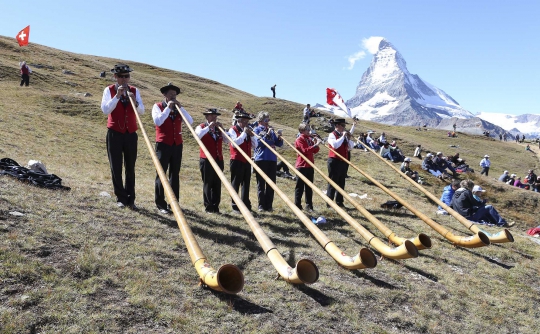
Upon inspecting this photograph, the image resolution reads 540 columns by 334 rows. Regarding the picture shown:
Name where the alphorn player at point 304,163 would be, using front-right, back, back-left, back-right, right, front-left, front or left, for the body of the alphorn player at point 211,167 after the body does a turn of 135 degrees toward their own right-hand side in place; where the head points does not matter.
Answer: back-right

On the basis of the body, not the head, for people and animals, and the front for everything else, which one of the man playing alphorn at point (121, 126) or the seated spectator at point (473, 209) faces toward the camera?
the man playing alphorn

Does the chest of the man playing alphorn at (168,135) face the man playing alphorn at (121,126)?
no

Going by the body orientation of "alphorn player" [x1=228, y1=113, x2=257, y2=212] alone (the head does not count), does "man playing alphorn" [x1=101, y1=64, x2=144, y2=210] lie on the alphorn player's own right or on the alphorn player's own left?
on the alphorn player's own right

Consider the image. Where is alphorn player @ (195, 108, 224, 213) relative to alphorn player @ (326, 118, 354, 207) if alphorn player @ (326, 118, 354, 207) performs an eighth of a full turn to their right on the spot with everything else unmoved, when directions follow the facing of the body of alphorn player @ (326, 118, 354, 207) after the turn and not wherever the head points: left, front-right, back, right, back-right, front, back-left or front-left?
front-right

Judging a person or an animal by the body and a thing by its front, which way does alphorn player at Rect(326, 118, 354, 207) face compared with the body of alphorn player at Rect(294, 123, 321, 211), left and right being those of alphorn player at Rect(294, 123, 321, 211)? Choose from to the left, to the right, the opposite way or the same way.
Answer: the same way

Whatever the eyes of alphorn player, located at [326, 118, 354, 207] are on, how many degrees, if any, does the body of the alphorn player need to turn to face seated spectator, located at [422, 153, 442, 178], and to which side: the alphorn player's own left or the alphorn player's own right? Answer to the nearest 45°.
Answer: approximately 135° to the alphorn player's own left

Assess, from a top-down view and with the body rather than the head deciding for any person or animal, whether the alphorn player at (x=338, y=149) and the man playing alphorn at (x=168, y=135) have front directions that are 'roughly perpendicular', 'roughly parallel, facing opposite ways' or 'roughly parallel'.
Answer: roughly parallel

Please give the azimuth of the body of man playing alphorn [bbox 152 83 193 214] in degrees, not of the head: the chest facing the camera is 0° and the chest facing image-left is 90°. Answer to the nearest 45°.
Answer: approximately 315°

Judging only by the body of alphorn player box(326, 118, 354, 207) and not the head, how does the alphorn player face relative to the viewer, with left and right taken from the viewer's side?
facing the viewer and to the right of the viewer

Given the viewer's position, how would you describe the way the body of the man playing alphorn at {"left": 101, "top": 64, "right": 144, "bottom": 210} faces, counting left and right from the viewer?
facing the viewer

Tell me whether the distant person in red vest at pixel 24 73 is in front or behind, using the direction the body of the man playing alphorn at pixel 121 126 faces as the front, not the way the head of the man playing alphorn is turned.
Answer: behind

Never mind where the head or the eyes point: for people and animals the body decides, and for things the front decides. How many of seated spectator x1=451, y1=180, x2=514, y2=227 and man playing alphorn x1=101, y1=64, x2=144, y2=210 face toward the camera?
1

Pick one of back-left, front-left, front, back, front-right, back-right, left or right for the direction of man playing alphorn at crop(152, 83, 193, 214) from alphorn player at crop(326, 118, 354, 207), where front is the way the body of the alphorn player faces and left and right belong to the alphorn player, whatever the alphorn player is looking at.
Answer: right

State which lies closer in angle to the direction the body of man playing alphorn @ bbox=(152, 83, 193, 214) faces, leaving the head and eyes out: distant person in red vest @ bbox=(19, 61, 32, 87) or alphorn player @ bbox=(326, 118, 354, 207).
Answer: the alphorn player

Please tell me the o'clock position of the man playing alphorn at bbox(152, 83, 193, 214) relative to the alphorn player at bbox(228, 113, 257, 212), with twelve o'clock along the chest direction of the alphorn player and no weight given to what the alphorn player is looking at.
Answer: The man playing alphorn is roughly at 3 o'clock from the alphorn player.
